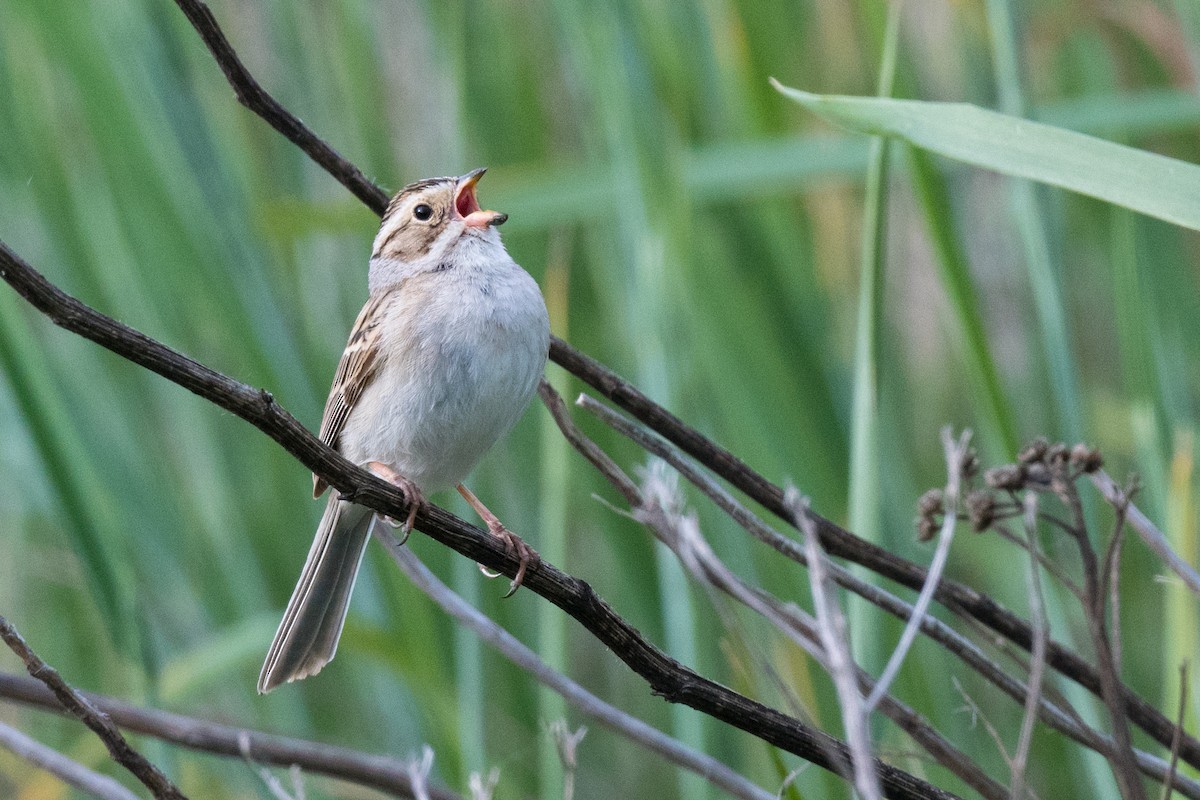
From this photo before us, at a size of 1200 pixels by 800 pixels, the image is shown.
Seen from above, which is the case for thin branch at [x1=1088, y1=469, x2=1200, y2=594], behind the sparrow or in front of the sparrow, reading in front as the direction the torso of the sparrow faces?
in front

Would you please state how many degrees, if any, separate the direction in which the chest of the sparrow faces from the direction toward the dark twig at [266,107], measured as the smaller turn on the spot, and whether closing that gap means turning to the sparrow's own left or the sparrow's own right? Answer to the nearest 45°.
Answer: approximately 90° to the sparrow's own right

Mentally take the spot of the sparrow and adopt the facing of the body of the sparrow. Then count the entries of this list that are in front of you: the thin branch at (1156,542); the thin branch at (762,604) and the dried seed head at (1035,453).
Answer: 3

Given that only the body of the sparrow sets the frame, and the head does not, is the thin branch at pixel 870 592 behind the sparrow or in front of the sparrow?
in front

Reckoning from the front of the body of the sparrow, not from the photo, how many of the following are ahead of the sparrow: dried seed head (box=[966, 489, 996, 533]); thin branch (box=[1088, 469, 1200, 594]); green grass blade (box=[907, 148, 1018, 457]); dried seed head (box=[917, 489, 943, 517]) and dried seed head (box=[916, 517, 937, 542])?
5

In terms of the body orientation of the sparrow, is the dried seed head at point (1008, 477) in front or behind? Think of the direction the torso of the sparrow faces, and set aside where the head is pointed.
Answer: in front

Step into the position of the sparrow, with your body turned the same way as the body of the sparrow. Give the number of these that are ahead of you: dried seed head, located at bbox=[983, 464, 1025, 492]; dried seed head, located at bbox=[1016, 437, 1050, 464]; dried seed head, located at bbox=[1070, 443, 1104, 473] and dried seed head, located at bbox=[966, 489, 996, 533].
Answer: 4

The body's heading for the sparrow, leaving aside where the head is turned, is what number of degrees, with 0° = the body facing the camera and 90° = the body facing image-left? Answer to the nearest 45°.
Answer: approximately 315°
